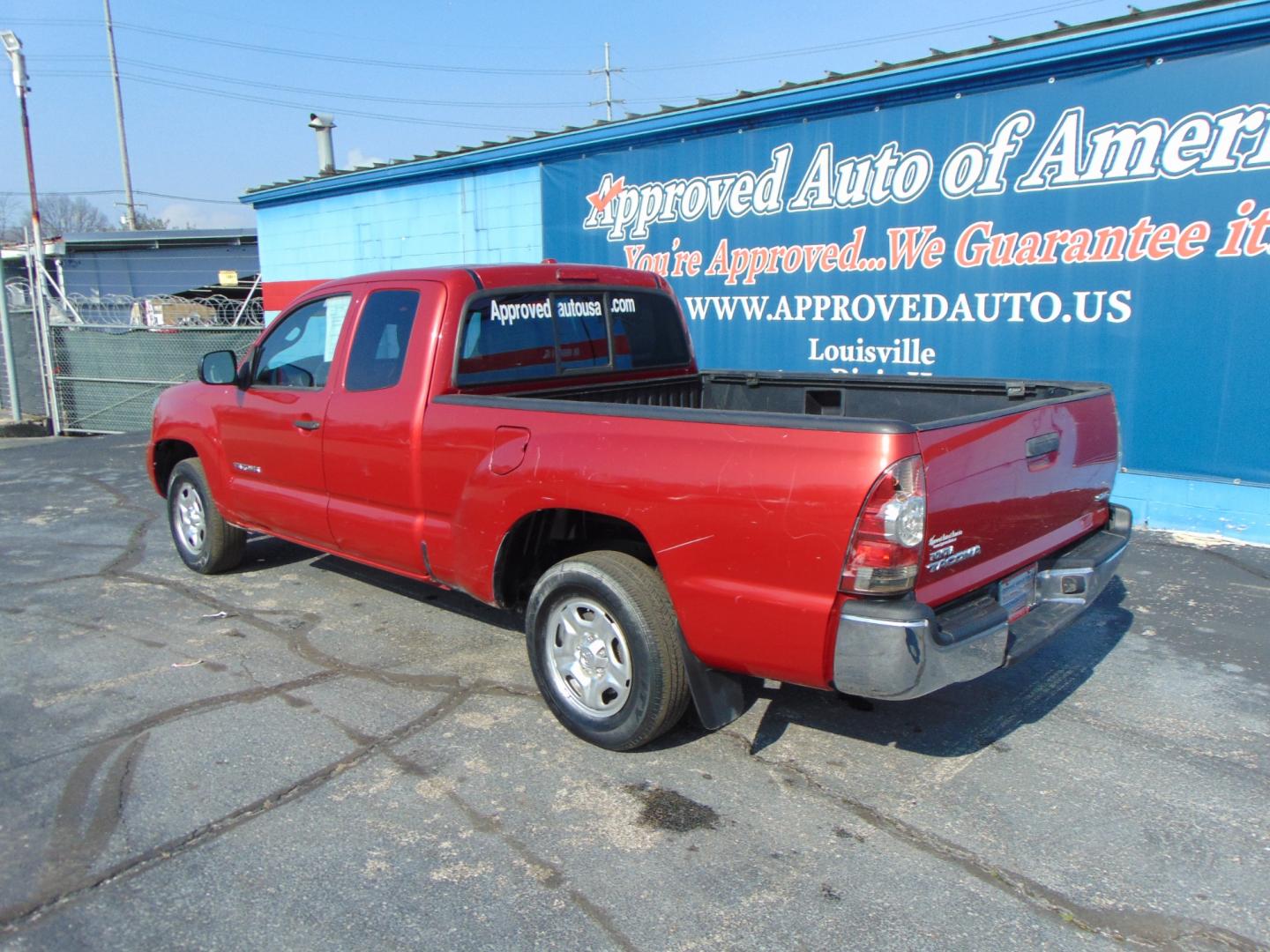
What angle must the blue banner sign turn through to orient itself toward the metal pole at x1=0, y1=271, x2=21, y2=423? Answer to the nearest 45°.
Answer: approximately 45° to its right

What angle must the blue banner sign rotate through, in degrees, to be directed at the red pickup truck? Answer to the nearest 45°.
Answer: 0° — it already faces it

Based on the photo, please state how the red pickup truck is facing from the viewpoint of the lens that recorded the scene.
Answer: facing away from the viewer and to the left of the viewer

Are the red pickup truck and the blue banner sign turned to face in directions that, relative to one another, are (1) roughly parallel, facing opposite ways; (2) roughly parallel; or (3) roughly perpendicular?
roughly perpendicular

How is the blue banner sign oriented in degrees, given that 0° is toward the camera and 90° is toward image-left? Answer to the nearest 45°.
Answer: approximately 45°

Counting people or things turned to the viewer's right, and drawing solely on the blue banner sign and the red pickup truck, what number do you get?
0

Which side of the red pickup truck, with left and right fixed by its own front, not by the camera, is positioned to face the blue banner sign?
right

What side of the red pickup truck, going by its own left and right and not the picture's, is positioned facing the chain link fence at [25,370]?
front

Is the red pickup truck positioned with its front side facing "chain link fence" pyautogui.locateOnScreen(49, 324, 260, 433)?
yes

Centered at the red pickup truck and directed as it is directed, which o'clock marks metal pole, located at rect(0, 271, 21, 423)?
The metal pole is roughly at 12 o'clock from the red pickup truck.
